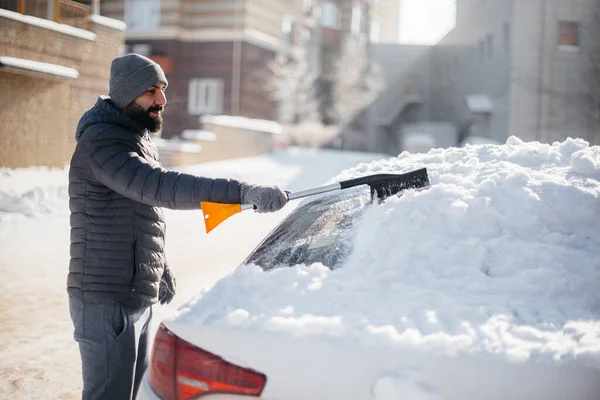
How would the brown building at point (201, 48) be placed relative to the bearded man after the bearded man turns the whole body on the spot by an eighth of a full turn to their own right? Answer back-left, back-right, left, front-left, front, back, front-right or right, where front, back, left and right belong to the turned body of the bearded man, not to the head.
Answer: back-left

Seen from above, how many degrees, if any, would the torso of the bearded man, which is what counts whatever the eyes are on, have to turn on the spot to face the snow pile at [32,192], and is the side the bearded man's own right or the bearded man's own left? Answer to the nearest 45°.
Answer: approximately 90° to the bearded man's own left

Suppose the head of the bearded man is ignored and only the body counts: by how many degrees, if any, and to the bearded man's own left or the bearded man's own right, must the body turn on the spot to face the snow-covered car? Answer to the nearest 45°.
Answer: approximately 45° to the bearded man's own right

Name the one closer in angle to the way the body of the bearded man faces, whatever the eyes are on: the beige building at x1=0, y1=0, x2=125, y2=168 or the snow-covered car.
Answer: the snow-covered car

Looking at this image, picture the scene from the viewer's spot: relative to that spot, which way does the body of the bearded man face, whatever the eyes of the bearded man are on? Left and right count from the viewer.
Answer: facing to the right of the viewer

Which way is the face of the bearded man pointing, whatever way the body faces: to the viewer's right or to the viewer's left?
to the viewer's right

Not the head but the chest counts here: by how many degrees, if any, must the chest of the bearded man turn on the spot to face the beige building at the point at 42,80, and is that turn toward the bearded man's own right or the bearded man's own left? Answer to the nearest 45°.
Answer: approximately 90° to the bearded man's own left
